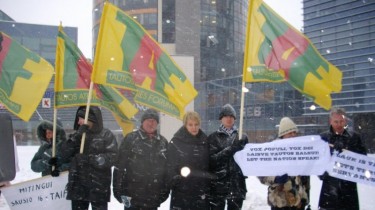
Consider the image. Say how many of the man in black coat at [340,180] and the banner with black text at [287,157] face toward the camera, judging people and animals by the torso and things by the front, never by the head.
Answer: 2

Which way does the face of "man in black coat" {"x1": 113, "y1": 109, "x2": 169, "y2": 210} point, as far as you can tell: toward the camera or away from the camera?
toward the camera

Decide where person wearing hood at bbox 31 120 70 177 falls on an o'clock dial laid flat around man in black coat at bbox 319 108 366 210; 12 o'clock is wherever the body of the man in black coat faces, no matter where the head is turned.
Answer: The person wearing hood is roughly at 3 o'clock from the man in black coat.

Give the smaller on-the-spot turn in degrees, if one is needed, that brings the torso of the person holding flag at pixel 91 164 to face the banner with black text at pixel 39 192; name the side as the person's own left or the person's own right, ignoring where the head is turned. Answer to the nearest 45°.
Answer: approximately 45° to the person's own right

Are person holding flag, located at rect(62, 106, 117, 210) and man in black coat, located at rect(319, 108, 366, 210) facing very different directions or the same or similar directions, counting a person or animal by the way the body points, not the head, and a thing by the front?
same or similar directions

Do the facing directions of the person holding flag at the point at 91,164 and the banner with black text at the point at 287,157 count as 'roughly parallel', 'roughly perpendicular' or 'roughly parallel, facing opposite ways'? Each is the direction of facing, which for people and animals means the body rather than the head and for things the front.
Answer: roughly parallel

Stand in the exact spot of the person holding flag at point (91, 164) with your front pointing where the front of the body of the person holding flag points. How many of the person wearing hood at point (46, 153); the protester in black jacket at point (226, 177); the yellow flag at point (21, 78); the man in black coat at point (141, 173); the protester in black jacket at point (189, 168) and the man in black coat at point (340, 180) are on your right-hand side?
2

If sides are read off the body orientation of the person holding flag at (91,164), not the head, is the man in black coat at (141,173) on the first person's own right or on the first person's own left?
on the first person's own left

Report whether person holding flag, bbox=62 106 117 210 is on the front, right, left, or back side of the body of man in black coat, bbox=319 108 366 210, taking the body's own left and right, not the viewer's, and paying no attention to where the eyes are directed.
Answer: right

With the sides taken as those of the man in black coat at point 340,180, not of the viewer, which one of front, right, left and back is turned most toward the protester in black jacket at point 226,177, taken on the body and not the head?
right

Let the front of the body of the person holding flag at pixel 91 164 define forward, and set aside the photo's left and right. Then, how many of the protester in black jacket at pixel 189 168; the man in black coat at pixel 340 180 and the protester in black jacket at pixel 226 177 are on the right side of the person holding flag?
0

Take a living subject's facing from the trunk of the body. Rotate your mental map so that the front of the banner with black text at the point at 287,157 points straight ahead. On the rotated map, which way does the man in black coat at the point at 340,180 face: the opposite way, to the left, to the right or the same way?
the same way

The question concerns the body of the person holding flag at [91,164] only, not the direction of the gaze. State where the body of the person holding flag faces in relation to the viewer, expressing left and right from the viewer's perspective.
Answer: facing the viewer and to the left of the viewer

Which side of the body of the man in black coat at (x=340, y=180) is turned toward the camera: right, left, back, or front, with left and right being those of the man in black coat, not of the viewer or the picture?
front

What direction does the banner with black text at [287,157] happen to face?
toward the camera
